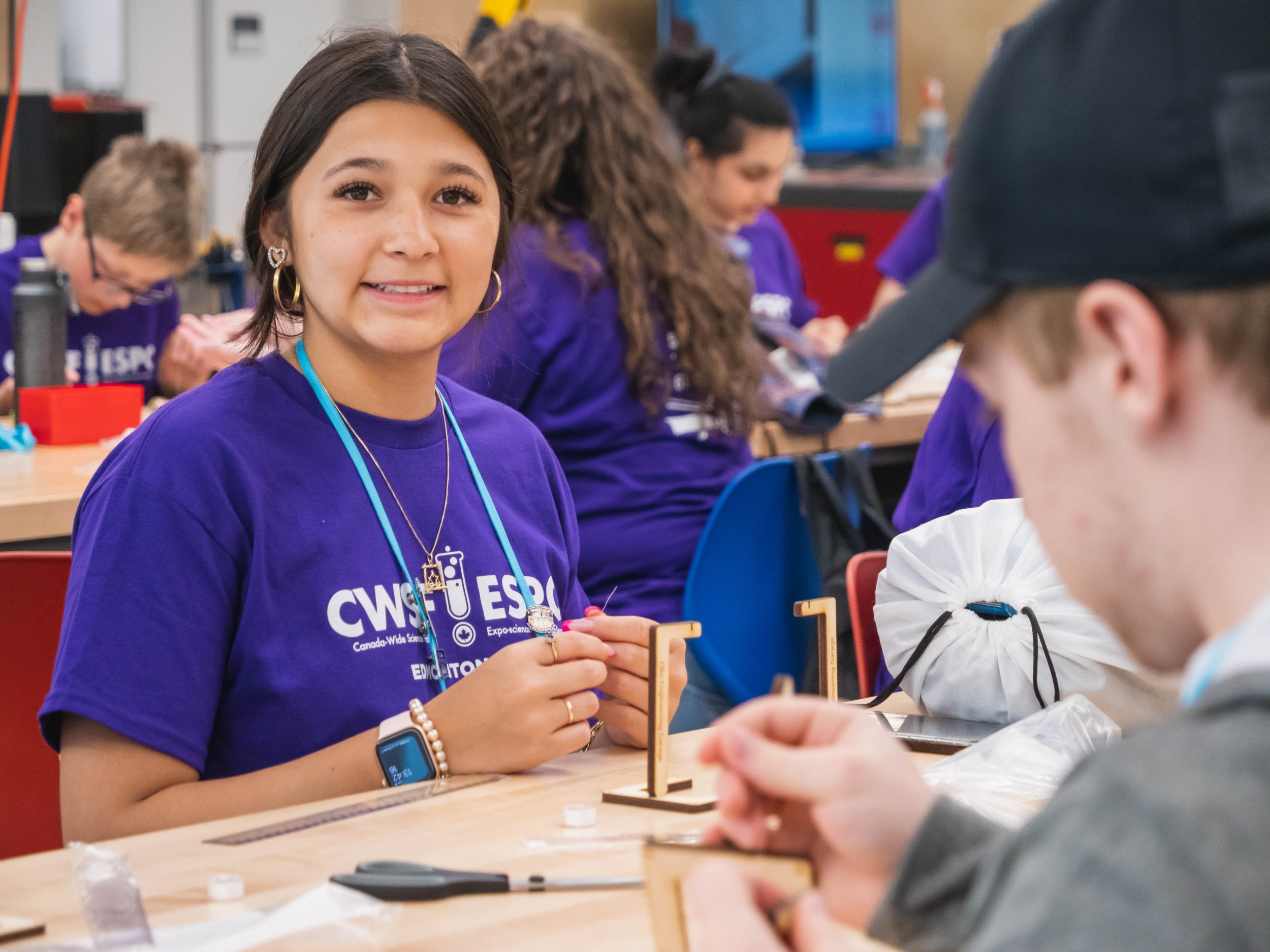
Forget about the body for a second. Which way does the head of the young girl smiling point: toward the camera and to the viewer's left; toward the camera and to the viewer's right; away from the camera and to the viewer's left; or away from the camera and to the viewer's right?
toward the camera and to the viewer's right

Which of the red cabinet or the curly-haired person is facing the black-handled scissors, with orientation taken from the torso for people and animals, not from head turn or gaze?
the red cabinet

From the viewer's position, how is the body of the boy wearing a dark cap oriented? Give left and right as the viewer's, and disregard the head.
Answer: facing away from the viewer and to the left of the viewer

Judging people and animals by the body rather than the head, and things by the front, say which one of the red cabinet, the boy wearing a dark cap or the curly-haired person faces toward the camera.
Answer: the red cabinet

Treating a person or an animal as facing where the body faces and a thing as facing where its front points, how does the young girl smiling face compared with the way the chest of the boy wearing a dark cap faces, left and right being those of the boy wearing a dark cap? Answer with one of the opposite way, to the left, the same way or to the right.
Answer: the opposite way

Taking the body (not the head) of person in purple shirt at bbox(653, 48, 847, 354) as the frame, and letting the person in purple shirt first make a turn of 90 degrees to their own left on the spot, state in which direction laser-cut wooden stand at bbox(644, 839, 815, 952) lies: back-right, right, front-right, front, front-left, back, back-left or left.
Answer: back-right

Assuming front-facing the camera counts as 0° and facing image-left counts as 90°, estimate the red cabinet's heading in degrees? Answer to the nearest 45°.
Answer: approximately 0°

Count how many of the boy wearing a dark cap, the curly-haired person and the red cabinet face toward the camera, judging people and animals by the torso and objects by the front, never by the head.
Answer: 1

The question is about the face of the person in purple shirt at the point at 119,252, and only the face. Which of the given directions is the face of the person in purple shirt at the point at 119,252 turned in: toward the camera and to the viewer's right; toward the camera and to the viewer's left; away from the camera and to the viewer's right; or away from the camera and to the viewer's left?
toward the camera and to the viewer's right

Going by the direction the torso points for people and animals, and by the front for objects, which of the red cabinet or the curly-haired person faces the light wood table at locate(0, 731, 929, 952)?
the red cabinet

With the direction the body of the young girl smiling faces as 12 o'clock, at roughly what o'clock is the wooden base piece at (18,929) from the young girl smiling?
The wooden base piece is roughly at 2 o'clock from the young girl smiling.

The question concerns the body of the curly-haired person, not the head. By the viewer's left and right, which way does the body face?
facing away from the viewer and to the left of the viewer
